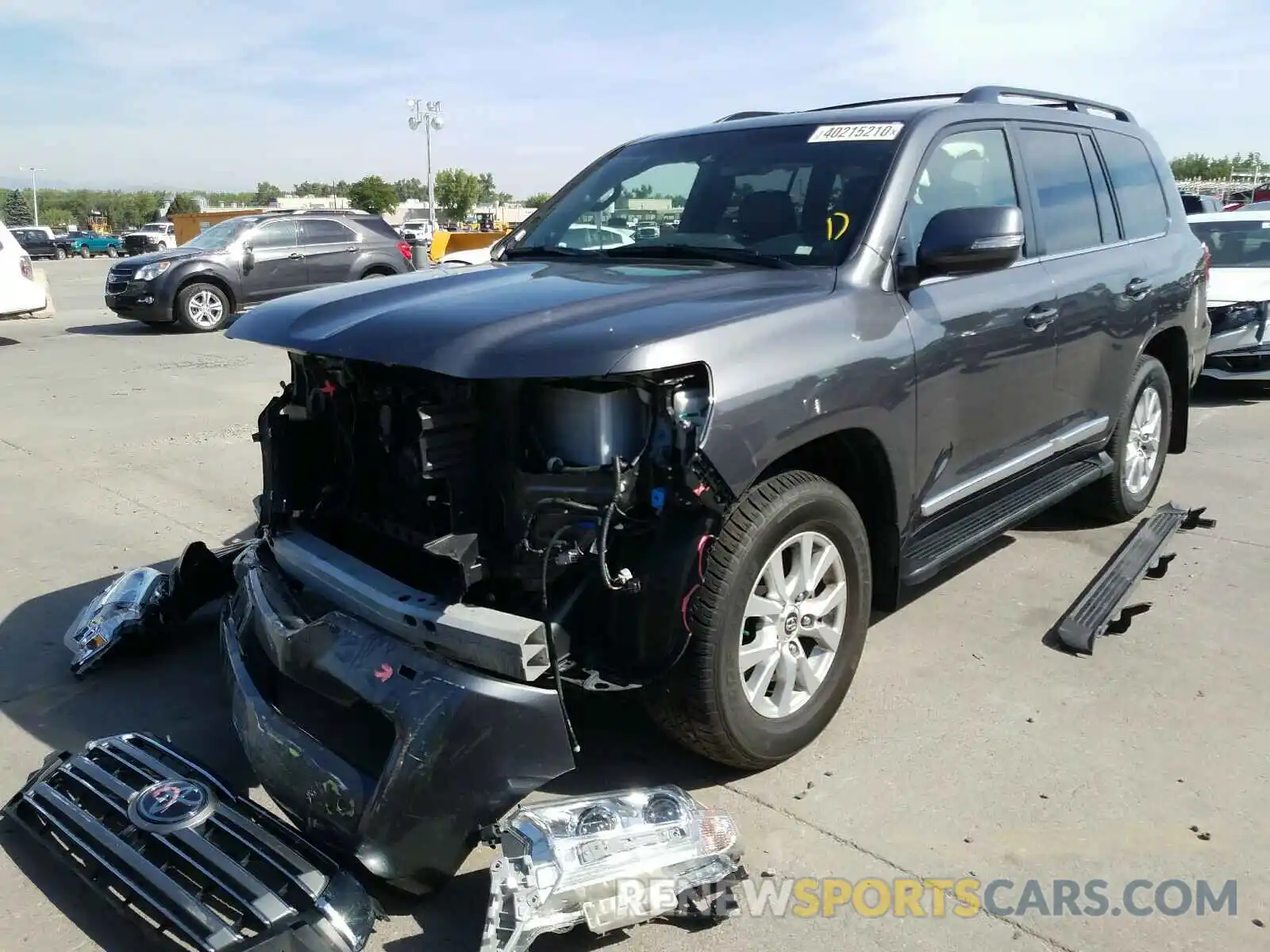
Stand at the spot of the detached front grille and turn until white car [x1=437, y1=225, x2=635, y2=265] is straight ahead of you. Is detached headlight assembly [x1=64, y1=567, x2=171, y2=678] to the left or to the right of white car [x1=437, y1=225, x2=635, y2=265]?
left

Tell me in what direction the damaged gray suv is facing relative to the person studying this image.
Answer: facing the viewer and to the left of the viewer

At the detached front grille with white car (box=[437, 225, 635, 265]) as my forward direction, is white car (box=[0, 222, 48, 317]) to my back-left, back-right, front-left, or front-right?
front-left

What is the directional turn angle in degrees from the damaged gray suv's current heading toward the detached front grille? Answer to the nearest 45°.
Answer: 0° — it already faces it

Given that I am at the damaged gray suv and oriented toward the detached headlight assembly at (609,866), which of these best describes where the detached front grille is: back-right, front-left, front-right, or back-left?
front-right

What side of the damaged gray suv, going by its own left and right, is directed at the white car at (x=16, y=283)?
right

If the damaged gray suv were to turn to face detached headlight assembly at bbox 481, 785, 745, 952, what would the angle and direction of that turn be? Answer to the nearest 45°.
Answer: approximately 45° to its left

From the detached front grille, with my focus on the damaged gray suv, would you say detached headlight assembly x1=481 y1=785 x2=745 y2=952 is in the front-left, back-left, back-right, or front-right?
front-right

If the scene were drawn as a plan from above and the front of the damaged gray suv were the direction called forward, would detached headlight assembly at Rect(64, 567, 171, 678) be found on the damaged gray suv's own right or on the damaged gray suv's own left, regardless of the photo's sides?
on the damaged gray suv's own right

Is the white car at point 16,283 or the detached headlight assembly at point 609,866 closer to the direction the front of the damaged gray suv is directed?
the detached headlight assembly

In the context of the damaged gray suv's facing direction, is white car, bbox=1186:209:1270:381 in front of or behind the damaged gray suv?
behind

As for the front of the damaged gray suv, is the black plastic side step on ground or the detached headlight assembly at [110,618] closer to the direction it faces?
the detached headlight assembly
